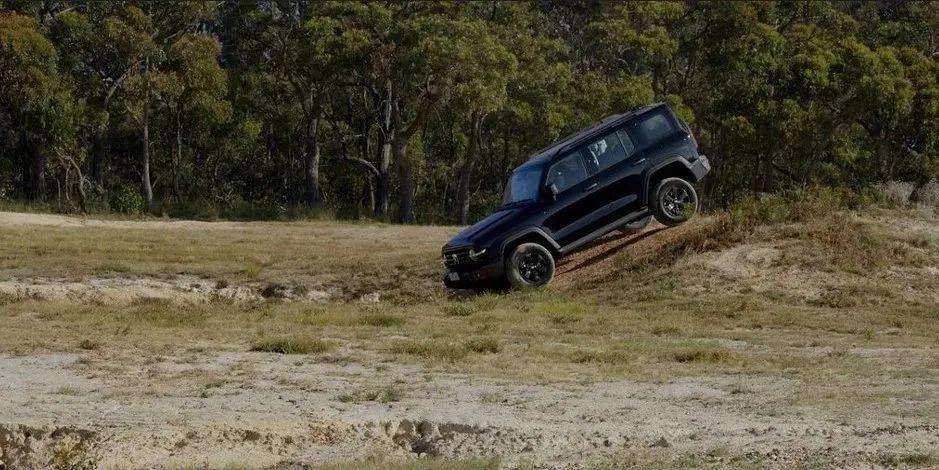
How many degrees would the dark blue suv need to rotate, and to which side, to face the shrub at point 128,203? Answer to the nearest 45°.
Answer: approximately 90° to its right

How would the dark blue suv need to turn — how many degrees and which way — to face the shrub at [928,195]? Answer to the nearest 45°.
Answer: approximately 180°

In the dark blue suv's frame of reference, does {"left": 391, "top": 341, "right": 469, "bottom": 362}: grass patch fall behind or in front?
in front

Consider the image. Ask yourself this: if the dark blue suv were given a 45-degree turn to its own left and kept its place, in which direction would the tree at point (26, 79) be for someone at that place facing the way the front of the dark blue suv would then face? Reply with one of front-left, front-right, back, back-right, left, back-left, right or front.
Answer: back-right

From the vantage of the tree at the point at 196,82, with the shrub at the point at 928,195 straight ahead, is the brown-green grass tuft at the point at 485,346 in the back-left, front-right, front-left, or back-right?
front-right

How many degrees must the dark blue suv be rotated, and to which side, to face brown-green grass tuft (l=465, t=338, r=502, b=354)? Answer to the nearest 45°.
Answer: approximately 45° to its left

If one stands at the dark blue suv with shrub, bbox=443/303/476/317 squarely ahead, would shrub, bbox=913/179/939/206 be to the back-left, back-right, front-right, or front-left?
back-left

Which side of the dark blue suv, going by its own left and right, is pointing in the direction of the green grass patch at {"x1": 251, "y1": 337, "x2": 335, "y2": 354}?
left

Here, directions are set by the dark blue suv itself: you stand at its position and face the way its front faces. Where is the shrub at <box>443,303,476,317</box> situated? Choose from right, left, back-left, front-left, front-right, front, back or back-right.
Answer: front

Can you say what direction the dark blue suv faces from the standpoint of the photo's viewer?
facing the viewer and to the left of the viewer
